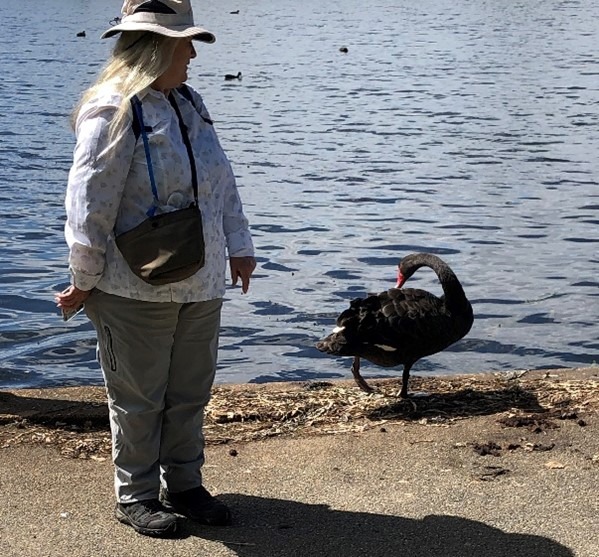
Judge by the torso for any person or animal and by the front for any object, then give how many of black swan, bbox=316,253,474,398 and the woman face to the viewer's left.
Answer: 0

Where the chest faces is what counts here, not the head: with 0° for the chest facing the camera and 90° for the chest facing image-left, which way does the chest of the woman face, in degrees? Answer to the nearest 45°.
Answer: approximately 315°

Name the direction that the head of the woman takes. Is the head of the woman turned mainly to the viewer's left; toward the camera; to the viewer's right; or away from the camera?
to the viewer's right

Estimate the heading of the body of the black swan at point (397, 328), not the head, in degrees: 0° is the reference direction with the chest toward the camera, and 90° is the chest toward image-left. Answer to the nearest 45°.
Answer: approximately 270°

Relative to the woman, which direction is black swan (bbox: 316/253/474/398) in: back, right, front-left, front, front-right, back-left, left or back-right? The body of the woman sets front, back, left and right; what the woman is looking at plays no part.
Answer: left
